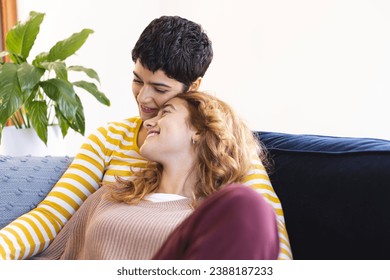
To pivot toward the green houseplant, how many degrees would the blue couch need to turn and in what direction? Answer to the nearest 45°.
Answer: approximately 135° to its right

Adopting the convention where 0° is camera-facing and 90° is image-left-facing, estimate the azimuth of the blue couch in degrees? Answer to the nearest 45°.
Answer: approximately 0°
